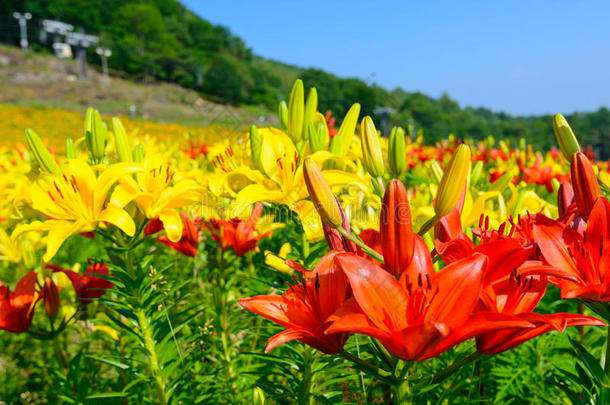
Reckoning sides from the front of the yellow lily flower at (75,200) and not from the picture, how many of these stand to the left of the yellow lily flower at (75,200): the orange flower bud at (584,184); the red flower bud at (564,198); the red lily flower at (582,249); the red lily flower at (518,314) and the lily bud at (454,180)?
5

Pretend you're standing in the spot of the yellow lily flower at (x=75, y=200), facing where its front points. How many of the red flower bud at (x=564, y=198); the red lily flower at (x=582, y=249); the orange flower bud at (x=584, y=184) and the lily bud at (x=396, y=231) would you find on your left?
4

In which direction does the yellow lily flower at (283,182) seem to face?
toward the camera

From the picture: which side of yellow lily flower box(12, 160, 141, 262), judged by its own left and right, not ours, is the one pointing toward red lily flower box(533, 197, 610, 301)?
left

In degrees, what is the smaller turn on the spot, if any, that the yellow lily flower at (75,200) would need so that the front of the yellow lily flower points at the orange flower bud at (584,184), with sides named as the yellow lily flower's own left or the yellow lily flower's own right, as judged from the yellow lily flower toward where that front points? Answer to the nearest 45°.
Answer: approximately 90° to the yellow lily flower's own left

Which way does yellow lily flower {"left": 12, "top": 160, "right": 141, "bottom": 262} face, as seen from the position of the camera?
facing the viewer and to the left of the viewer

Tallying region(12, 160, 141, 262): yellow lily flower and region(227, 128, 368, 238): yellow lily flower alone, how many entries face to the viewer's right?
0

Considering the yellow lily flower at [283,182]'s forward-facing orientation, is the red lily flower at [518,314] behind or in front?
in front

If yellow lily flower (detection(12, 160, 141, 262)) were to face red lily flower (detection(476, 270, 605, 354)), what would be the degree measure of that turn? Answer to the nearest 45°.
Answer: approximately 90° to its left
